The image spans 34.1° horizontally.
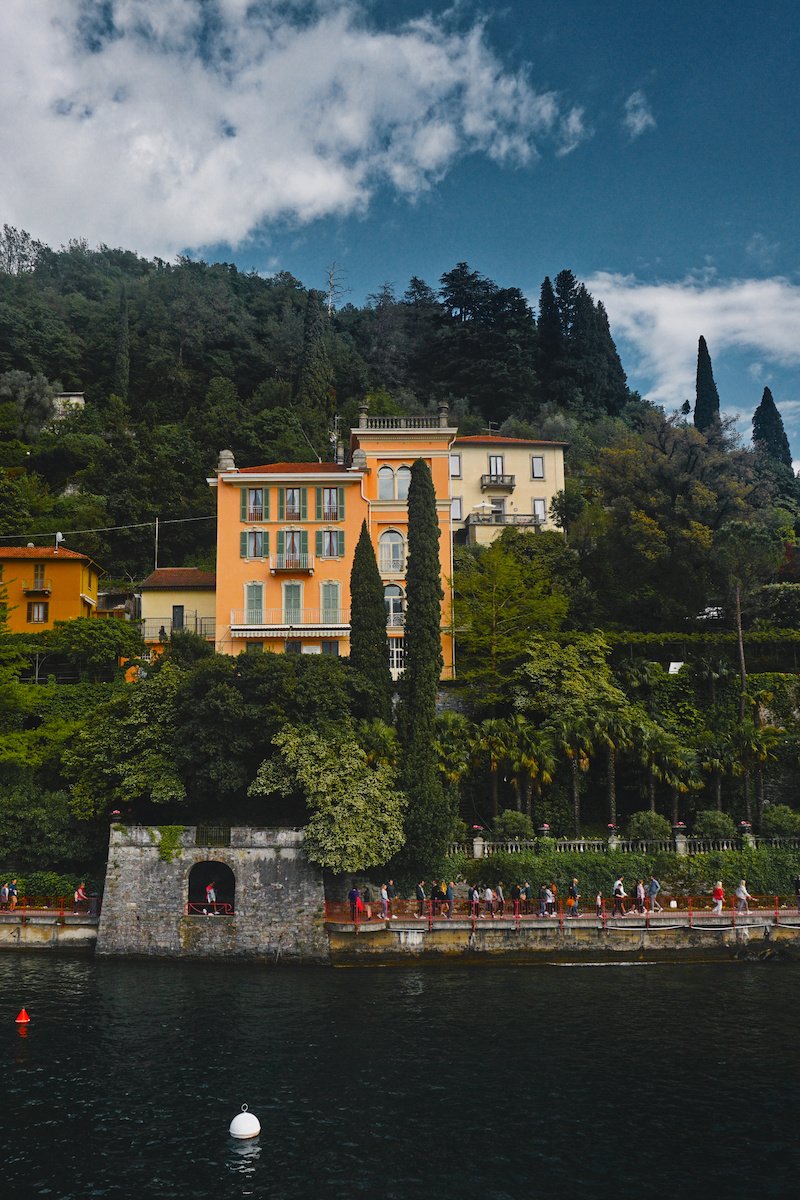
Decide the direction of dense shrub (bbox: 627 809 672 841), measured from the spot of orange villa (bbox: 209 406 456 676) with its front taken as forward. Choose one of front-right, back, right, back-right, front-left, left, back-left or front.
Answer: front-left

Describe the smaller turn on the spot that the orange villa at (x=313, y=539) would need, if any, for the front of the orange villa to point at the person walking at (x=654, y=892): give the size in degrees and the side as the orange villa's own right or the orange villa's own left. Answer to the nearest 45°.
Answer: approximately 45° to the orange villa's own left

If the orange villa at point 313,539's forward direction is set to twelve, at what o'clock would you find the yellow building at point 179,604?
The yellow building is roughly at 4 o'clock from the orange villa.

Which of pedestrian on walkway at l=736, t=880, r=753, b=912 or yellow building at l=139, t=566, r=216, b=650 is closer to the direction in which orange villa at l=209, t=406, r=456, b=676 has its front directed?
the pedestrian on walkway

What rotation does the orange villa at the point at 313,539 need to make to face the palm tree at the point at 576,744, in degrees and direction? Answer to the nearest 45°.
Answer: approximately 45° to its left

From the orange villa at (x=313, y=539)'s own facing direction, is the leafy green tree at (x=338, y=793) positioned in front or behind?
in front

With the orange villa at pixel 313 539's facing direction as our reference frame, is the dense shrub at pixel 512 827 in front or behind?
in front

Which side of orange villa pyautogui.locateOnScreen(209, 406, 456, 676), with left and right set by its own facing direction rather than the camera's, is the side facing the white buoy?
front

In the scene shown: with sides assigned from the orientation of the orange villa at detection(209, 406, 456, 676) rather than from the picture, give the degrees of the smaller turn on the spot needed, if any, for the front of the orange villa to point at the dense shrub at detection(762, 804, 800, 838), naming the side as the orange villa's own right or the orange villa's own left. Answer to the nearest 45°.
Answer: approximately 45° to the orange villa's own left

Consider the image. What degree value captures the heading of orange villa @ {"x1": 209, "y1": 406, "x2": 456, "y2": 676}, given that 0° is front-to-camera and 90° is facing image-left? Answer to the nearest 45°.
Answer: approximately 0°
